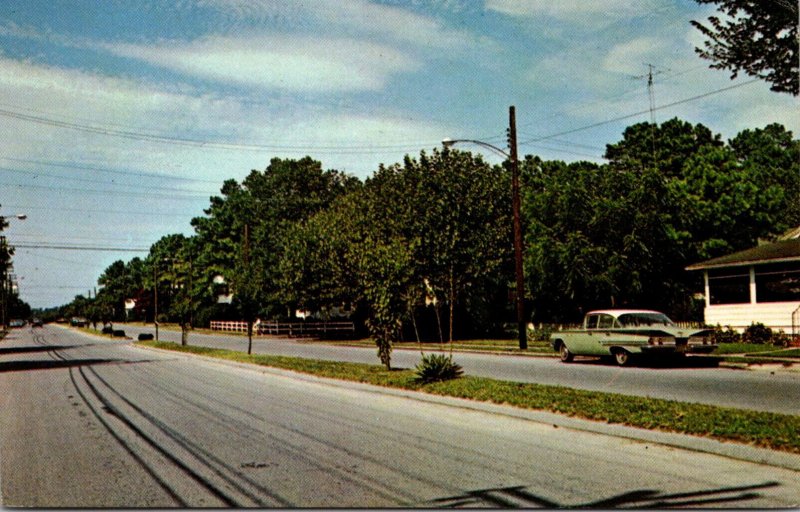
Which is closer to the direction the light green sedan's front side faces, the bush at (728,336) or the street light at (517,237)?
the street light

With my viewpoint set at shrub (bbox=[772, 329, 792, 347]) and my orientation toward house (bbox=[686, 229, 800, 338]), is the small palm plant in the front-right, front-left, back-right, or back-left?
back-left

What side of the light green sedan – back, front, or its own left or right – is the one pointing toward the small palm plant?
left

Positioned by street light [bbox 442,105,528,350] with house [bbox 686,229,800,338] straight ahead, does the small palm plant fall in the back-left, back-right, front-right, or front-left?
back-right

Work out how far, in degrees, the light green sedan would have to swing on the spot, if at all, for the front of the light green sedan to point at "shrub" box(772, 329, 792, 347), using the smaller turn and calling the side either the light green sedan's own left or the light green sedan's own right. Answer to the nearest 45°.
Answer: approximately 90° to the light green sedan's own right

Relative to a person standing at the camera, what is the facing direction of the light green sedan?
facing away from the viewer and to the left of the viewer

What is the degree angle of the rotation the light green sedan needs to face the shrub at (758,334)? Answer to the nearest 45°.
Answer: approximately 90° to its right

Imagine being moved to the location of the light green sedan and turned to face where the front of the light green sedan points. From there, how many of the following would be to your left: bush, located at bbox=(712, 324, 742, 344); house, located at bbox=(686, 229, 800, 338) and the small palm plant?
1

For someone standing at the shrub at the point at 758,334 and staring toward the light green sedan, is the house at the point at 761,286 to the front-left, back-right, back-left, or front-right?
back-right

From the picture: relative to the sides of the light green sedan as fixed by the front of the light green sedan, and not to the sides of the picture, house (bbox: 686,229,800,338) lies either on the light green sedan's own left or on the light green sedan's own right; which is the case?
on the light green sedan's own right
